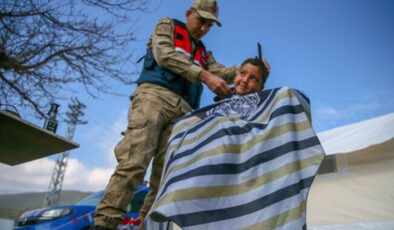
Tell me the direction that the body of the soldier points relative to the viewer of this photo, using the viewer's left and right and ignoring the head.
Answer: facing the viewer and to the right of the viewer

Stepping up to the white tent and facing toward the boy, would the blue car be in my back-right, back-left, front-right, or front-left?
front-right

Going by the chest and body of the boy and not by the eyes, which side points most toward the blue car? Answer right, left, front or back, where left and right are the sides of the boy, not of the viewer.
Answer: right

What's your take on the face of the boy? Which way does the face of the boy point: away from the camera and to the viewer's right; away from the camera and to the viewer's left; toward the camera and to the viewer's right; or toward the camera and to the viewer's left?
toward the camera and to the viewer's left

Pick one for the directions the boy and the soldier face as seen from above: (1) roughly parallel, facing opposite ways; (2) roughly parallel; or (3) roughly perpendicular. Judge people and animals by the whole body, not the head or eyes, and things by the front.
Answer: roughly perpendicular

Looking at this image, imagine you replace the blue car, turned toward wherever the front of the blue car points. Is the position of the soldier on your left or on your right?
on your left

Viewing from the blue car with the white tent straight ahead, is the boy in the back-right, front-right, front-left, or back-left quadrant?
front-right

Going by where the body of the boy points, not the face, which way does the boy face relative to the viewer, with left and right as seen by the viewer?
facing the viewer and to the left of the viewer
